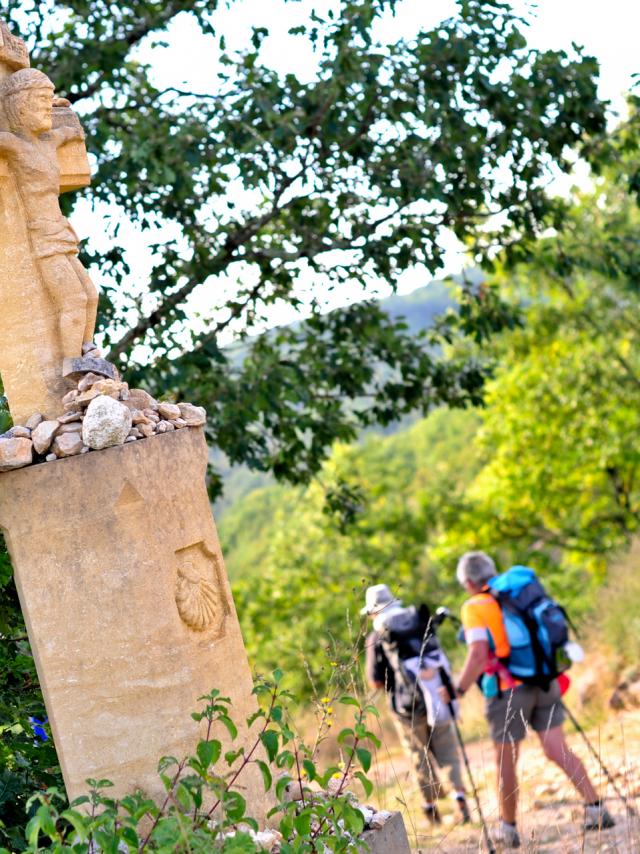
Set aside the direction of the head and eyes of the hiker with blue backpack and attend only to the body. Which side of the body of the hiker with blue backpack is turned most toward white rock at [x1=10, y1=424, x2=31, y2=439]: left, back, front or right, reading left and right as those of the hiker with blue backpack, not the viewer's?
left

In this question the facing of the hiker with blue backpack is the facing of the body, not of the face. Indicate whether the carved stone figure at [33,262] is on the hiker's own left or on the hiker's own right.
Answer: on the hiker's own left

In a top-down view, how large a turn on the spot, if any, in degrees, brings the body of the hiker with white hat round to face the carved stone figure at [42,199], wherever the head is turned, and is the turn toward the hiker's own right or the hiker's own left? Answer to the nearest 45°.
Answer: approximately 135° to the hiker's own left

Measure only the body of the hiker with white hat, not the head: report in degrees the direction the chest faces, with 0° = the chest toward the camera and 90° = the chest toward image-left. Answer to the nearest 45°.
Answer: approximately 135°

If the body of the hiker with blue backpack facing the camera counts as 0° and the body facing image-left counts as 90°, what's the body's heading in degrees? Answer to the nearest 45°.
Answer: approximately 135°

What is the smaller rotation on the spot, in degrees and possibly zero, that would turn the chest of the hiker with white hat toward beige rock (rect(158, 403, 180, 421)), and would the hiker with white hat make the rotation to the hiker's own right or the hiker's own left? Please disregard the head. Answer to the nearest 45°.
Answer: approximately 135° to the hiker's own left

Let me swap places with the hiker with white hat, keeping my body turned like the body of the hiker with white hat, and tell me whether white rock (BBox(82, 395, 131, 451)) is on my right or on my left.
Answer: on my left

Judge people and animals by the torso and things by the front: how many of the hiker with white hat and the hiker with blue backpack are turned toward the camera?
0

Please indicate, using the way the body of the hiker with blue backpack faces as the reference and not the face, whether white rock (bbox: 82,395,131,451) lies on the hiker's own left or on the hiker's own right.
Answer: on the hiker's own left

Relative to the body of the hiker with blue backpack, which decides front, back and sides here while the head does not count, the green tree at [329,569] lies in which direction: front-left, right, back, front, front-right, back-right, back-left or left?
front-right
